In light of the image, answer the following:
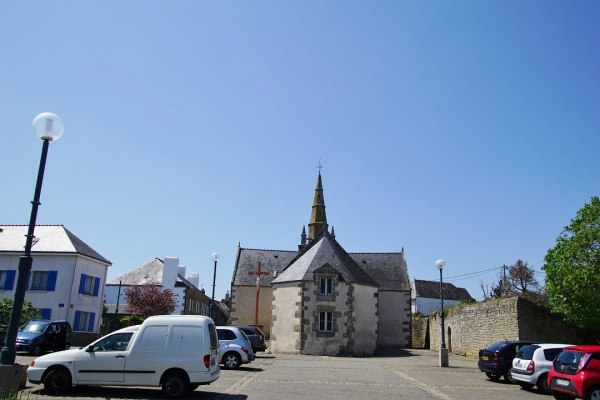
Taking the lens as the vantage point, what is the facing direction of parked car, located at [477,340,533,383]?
facing away from the viewer and to the right of the viewer

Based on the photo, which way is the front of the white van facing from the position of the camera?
facing to the left of the viewer

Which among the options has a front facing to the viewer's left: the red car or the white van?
the white van

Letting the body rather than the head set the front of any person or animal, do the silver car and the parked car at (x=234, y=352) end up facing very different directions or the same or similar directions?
very different directions

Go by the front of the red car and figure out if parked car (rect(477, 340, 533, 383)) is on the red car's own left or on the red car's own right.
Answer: on the red car's own left

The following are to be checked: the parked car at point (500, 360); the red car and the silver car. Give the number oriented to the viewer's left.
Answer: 0

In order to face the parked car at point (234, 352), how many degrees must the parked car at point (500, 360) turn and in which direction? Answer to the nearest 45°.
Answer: approximately 135° to its left

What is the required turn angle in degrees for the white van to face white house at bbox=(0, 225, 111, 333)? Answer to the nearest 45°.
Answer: approximately 90° to its right

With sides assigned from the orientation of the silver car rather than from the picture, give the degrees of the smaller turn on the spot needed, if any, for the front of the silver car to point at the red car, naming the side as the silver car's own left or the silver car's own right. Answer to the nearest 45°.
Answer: approximately 135° to the silver car's own right

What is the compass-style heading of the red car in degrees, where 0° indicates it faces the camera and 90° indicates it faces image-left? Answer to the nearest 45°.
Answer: approximately 225°

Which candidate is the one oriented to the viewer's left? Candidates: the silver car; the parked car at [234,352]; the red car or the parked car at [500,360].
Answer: the parked car at [234,352]

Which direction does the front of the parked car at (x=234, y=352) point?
to the viewer's left

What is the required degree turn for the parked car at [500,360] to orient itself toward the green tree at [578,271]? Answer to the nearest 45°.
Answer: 0° — it already faces it

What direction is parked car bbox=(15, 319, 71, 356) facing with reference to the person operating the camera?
facing the viewer and to the left of the viewer
